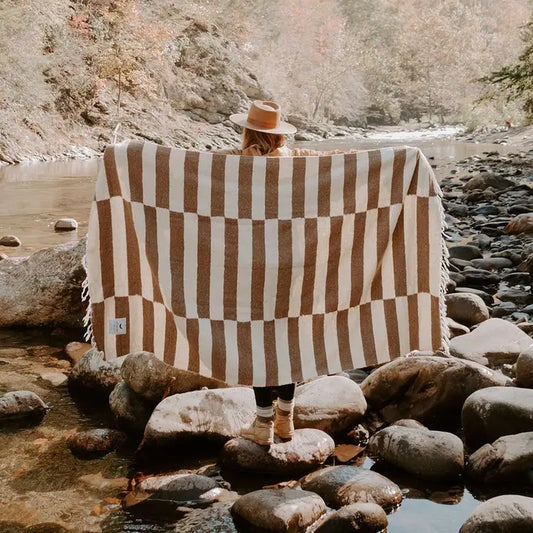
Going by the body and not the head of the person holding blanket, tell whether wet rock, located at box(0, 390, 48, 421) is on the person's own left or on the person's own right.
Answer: on the person's own left

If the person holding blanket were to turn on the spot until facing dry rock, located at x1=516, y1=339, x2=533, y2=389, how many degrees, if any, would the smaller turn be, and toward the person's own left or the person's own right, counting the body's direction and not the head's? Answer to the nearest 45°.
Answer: approximately 90° to the person's own right

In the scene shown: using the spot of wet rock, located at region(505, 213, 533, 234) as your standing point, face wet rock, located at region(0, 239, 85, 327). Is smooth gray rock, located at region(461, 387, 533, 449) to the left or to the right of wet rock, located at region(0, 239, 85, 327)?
left

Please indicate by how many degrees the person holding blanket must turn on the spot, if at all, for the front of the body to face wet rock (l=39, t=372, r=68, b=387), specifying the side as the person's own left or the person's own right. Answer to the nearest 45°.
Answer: approximately 45° to the person's own left

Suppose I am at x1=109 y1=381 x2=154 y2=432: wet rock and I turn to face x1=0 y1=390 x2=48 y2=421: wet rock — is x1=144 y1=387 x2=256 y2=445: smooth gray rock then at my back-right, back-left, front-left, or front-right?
back-left

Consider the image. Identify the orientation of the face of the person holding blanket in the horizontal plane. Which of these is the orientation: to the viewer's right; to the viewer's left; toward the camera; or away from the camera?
away from the camera

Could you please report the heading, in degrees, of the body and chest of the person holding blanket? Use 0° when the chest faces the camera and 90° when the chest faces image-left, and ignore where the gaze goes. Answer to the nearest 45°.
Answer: approximately 180°

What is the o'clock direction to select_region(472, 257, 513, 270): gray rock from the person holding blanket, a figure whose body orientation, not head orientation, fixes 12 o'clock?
The gray rock is roughly at 1 o'clock from the person holding blanket.
